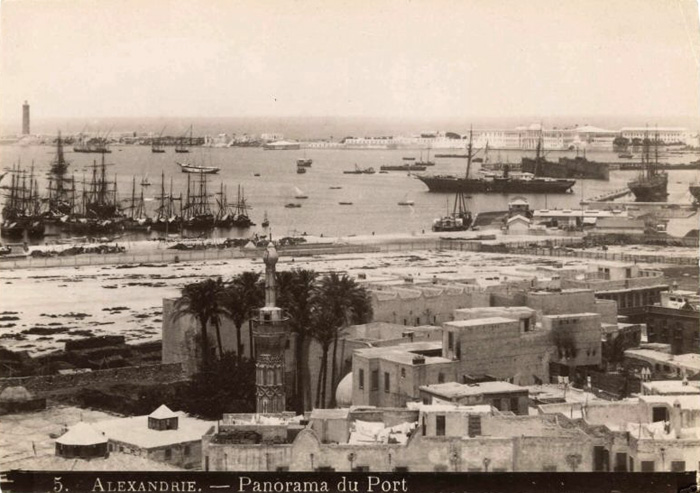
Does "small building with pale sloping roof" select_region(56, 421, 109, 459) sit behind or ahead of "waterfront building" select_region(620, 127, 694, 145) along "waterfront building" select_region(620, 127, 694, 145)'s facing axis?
ahead

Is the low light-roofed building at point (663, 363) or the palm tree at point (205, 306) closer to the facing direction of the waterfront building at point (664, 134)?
the low light-roofed building

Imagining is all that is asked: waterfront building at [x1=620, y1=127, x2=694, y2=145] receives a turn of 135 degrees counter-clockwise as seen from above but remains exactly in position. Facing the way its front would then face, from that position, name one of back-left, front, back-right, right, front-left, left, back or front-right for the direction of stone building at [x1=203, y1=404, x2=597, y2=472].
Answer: back-right

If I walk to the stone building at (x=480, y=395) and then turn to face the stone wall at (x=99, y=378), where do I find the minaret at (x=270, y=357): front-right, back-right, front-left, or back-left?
front-left

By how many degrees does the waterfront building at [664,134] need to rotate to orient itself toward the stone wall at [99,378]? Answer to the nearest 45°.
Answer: approximately 45° to its right

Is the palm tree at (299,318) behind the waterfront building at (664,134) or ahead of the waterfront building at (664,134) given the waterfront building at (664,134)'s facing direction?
ahead

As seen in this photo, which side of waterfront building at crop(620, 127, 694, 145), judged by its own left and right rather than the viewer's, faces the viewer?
front

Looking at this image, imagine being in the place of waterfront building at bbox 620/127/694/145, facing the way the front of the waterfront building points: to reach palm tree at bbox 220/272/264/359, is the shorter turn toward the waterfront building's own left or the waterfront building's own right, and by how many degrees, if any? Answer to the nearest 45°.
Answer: approximately 45° to the waterfront building's own right
